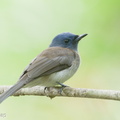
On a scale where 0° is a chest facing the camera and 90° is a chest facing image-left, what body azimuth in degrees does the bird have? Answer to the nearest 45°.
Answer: approximately 270°
